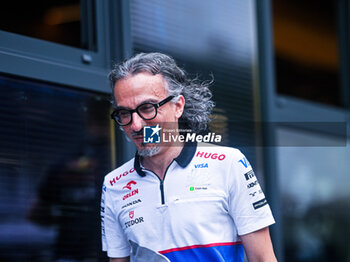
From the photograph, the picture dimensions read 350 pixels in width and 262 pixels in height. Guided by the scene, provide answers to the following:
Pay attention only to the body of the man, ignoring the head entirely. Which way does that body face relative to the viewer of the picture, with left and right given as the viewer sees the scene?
facing the viewer and to the left of the viewer

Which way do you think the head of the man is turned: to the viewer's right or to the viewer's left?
to the viewer's left
